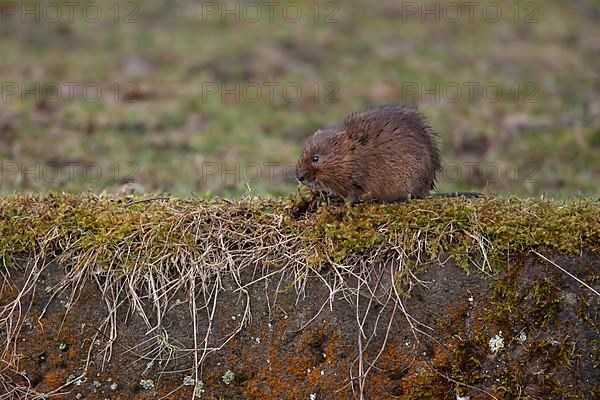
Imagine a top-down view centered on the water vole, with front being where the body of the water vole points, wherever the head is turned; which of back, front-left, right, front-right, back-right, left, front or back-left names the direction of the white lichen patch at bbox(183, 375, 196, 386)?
front-left

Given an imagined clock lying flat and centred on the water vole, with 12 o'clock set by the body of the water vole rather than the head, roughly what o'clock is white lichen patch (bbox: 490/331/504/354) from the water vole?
The white lichen patch is roughly at 8 o'clock from the water vole.

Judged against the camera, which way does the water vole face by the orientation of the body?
to the viewer's left

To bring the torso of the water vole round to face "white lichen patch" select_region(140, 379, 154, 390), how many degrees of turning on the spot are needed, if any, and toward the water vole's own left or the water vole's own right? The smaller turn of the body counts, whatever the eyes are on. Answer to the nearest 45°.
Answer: approximately 45° to the water vole's own left

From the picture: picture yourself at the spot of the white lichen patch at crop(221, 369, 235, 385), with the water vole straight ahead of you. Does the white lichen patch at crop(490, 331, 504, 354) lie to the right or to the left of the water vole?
right

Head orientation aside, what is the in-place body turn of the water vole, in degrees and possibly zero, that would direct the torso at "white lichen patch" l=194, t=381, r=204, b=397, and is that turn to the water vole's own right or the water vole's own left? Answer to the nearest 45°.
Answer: approximately 45° to the water vole's own left

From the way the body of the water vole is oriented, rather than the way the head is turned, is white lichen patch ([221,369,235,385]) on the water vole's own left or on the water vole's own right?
on the water vole's own left
